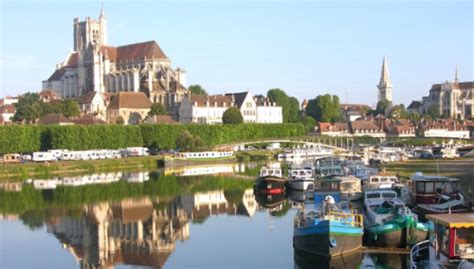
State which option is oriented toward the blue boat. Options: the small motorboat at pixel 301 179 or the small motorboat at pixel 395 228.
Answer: the small motorboat at pixel 301 179

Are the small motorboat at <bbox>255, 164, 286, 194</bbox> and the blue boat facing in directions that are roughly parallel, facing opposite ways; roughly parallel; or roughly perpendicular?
roughly parallel

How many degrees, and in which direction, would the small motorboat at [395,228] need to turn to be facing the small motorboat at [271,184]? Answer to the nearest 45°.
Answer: approximately 180°

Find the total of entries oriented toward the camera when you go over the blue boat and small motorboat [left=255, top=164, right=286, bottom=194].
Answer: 2

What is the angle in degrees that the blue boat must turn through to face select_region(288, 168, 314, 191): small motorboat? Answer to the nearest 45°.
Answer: approximately 180°

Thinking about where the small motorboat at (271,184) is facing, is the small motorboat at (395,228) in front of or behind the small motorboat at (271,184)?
in front

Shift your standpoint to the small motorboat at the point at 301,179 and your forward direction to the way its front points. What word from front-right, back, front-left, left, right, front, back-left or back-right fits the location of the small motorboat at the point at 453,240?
front

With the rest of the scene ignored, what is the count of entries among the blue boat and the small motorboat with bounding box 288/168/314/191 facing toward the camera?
2

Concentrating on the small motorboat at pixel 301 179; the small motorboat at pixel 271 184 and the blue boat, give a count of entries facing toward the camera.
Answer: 3

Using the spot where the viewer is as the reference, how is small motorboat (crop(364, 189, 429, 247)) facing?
facing the viewer and to the right of the viewer

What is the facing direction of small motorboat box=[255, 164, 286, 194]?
toward the camera

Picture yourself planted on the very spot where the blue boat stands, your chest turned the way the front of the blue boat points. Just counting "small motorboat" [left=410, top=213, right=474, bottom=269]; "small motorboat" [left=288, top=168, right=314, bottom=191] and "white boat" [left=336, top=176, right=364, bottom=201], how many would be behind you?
2

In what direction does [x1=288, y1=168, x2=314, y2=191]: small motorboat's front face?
toward the camera

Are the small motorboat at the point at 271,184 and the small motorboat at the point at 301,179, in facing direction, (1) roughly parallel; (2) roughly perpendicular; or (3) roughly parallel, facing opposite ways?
roughly parallel

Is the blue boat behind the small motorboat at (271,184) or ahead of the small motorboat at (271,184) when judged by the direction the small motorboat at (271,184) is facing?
ahead

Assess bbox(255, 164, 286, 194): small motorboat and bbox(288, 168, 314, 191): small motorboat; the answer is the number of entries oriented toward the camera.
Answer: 2

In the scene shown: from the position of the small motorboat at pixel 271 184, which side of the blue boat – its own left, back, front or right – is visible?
back

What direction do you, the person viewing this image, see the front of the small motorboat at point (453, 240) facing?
facing the viewer and to the left of the viewer

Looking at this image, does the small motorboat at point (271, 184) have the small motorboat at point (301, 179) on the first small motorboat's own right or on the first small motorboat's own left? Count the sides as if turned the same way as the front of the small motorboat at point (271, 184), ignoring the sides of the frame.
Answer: on the first small motorboat's own left
